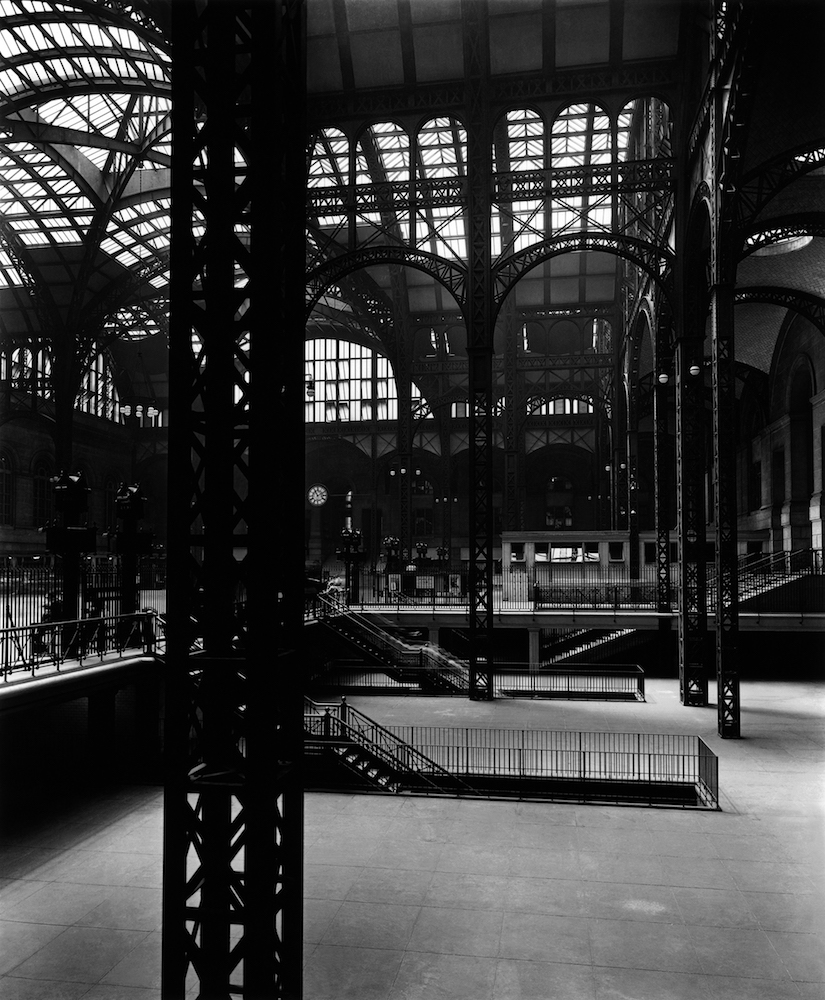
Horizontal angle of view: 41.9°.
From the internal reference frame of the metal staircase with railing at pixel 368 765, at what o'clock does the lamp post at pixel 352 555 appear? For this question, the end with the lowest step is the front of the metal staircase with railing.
The lamp post is roughly at 9 o'clock from the metal staircase with railing.

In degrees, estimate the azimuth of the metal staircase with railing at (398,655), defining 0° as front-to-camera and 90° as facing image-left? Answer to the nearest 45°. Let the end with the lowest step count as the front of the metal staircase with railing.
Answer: approximately 270°

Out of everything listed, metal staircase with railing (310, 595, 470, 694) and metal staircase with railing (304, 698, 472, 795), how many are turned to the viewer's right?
2

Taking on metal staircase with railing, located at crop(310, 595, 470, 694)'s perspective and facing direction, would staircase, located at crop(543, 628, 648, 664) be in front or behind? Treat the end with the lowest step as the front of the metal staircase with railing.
in front

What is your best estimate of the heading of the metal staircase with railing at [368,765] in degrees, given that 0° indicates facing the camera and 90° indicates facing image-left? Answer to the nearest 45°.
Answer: approximately 270°

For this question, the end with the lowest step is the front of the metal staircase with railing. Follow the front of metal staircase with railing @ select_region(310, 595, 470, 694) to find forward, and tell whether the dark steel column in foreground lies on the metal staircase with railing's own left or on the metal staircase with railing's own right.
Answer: on the metal staircase with railing's own right

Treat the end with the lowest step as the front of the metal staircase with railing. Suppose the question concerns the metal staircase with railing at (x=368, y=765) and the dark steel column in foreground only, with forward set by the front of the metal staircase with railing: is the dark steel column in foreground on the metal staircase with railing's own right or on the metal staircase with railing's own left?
on the metal staircase with railing's own right

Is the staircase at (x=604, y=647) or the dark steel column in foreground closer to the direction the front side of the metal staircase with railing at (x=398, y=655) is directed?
the staircase

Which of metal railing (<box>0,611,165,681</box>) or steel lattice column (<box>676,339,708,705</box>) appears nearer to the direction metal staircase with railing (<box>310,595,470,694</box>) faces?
the steel lattice column

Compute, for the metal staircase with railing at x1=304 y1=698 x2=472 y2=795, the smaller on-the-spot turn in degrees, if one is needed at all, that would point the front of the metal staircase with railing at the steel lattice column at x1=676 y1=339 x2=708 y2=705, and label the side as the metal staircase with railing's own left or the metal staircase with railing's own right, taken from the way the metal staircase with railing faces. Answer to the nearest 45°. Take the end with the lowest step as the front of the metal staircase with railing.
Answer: approximately 45° to the metal staircase with railing's own left

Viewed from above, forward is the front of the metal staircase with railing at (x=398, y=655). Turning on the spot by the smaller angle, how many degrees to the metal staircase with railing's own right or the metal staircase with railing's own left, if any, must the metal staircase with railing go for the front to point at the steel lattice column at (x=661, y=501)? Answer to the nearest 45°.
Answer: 0° — it already faces it

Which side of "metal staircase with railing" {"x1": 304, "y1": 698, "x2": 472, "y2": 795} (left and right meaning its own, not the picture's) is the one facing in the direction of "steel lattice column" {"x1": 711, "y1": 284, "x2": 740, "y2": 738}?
front

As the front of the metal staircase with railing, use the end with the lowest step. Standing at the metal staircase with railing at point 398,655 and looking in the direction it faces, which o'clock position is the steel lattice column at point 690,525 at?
The steel lattice column is roughly at 1 o'clock from the metal staircase with railing.
